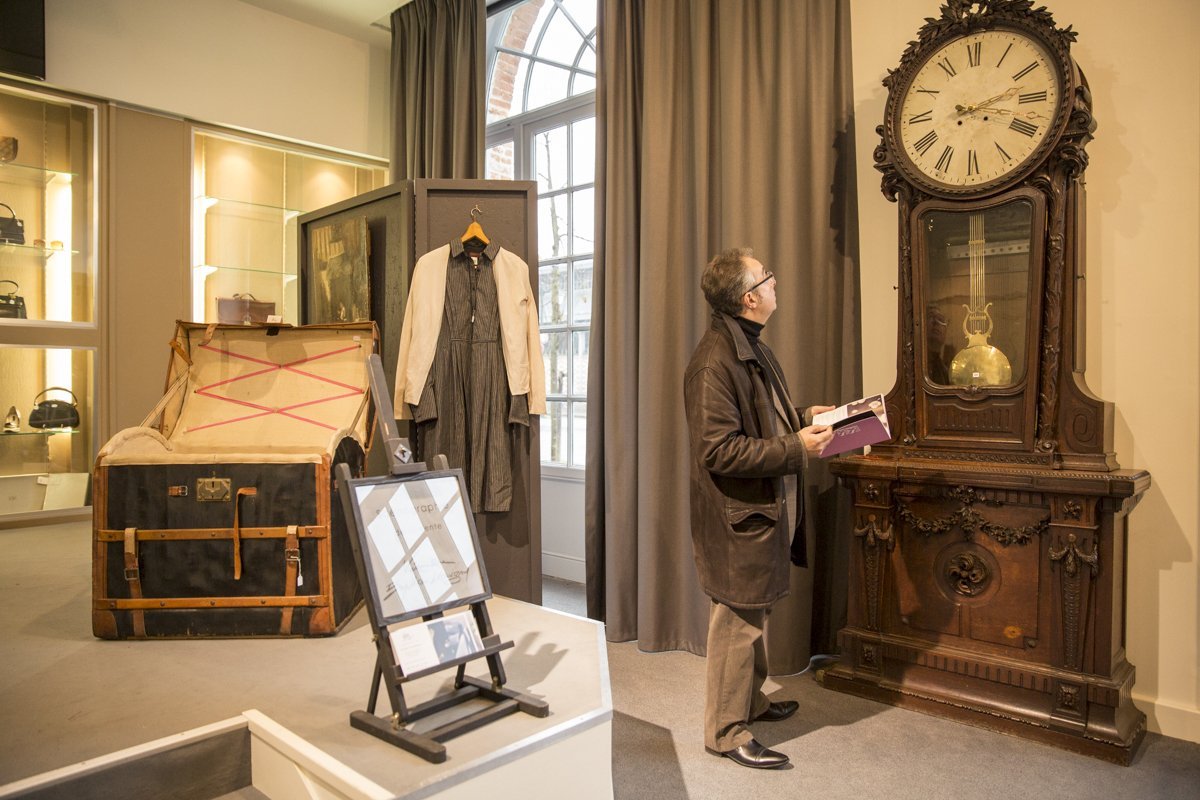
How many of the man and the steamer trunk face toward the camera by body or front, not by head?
1

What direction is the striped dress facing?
toward the camera

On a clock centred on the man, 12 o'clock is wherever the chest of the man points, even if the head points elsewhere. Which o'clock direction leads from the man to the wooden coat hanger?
The wooden coat hanger is roughly at 7 o'clock from the man.

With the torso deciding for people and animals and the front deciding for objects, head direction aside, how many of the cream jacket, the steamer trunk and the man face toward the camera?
2

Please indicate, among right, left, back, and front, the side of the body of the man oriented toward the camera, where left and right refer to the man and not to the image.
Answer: right

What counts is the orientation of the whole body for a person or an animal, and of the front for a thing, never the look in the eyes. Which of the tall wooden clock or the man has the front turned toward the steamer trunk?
the tall wooden clock

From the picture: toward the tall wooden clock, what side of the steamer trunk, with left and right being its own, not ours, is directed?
left

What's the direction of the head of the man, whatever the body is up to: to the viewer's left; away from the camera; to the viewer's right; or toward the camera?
to the viewer's right

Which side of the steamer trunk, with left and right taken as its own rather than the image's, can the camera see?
front

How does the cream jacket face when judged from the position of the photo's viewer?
facing the viewer

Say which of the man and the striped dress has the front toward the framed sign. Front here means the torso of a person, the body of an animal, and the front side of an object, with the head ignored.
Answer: the striped dress

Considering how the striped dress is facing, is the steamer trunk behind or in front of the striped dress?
in front
